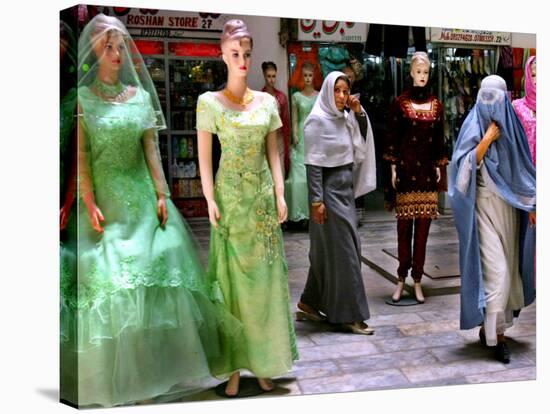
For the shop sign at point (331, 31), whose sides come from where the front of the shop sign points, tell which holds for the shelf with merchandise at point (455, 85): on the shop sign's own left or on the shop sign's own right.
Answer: on the shop sign's own left

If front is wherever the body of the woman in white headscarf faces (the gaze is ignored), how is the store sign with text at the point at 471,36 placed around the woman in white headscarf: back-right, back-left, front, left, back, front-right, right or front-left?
left

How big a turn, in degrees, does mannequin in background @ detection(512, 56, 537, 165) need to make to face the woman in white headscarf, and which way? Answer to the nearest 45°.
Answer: approximately 45° to its right

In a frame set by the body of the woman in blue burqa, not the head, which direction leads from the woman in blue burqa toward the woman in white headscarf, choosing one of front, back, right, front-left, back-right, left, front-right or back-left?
front-right
